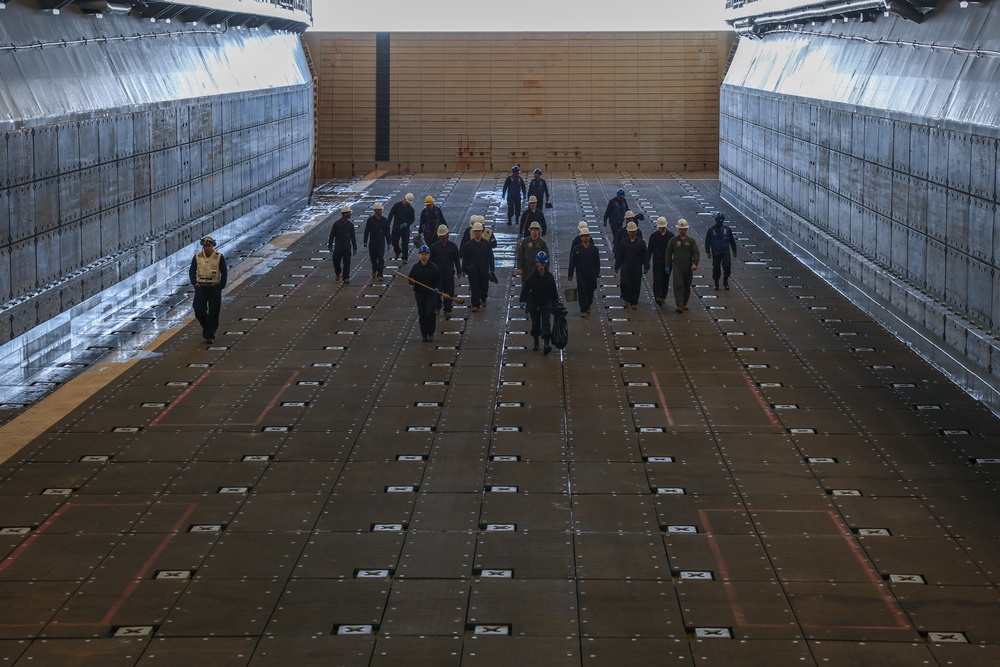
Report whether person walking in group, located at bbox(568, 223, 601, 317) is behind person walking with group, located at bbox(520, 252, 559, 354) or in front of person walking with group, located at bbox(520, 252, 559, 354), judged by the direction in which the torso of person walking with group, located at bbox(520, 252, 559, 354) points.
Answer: behind

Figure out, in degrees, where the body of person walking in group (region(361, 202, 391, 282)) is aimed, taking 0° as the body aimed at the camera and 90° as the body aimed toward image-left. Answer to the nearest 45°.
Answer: approximately 0°

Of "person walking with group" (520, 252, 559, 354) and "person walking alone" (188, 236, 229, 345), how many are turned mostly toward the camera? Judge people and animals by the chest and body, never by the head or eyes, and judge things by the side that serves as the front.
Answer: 2

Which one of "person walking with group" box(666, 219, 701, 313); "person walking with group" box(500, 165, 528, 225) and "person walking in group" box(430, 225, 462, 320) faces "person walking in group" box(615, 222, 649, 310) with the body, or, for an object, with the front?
"person walking with group" box(500, 165, 528, 225)

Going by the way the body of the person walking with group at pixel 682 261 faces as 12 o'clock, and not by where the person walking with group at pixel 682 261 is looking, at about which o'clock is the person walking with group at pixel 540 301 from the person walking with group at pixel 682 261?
the person walking with group at pixel 540 301 is roughly at 1 o'clock from the person walking with group at pixel 682 261.

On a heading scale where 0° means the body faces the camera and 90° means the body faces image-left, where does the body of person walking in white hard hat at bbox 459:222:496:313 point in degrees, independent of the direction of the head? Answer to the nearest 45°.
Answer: approximately 0°
